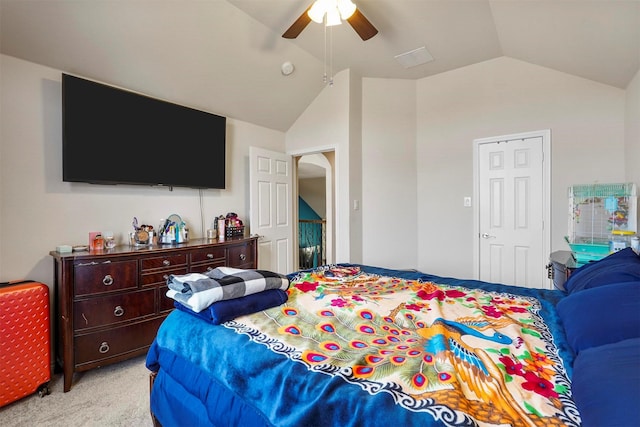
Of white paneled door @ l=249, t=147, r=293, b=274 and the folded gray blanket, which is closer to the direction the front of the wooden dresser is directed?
the folded gray blanket

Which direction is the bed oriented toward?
to the viewer's left

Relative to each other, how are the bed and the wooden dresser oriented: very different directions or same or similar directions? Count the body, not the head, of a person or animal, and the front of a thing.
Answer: very different directions
